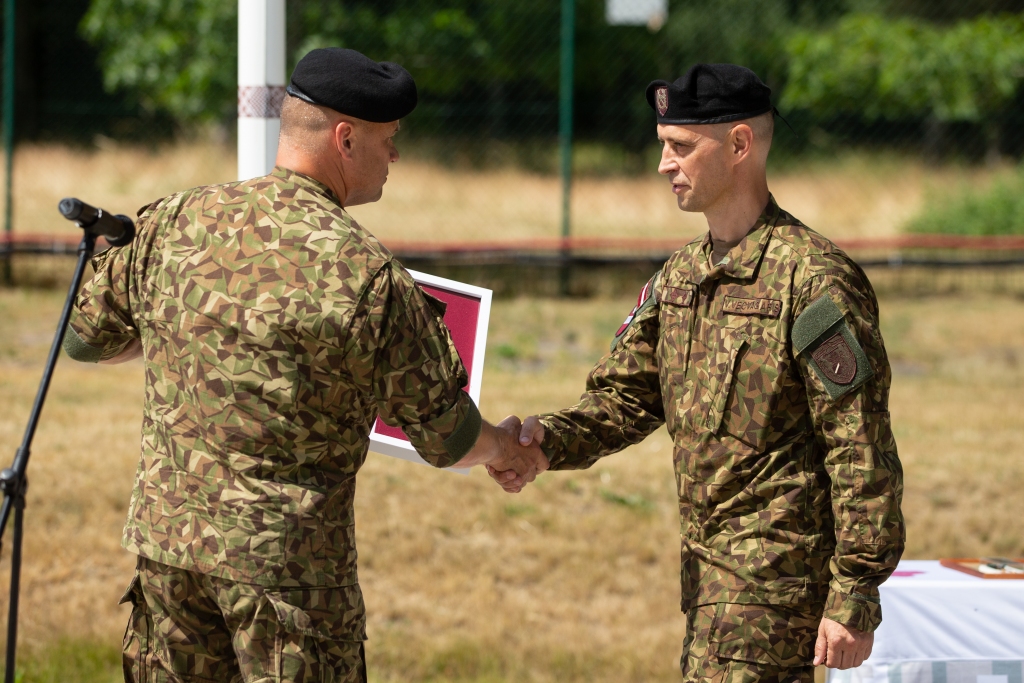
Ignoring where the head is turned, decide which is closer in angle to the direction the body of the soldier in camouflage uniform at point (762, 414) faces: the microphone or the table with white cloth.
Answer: the microphone

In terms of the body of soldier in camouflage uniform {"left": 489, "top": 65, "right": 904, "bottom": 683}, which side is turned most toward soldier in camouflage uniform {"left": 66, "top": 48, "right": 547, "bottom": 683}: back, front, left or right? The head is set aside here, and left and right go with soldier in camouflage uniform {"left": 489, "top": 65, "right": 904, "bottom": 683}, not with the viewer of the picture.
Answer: front

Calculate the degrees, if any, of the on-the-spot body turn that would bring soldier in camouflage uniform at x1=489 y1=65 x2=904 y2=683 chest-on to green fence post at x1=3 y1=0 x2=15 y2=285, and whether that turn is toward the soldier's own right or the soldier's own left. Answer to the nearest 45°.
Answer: approximately 90° to the soldier's own right

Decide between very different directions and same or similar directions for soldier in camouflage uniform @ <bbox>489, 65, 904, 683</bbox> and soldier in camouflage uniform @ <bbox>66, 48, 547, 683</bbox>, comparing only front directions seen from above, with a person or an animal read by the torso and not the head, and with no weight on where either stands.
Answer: very different directions

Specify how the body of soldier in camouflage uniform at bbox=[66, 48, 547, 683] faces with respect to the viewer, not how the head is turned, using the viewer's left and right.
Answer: facing away from the viewer and to the right of the viewer

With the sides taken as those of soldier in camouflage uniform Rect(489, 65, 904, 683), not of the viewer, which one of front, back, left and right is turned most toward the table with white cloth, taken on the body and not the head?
back

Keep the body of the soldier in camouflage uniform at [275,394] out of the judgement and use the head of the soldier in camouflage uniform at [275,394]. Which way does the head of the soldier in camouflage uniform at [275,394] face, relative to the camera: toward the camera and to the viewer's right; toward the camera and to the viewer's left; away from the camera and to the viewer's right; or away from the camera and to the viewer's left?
away from the camera and to the viewer's right

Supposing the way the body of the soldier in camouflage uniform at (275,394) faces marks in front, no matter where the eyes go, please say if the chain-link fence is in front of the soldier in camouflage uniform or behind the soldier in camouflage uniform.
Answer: in front

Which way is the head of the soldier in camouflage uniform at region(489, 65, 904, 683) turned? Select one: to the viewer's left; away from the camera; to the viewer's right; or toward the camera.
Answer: to the viewer's left

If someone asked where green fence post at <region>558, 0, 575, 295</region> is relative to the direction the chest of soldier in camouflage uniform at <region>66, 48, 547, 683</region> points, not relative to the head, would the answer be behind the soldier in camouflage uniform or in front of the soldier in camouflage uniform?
in front

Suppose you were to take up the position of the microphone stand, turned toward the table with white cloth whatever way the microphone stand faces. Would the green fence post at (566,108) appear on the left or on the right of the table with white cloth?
left

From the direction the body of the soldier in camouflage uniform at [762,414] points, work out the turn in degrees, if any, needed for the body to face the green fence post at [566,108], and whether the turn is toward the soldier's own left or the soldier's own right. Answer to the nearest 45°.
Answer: approximately 135° to the soldier's own right

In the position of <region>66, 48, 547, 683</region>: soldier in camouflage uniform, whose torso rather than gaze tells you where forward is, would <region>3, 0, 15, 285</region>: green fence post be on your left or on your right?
on your left

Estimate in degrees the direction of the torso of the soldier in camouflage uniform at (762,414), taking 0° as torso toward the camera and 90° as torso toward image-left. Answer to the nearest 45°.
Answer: approximately 45°

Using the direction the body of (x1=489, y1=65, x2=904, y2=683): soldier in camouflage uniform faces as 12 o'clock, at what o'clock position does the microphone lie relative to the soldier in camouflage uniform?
The microphone is roughly at 1 o'clock from the soldier in camouflage uniform.
